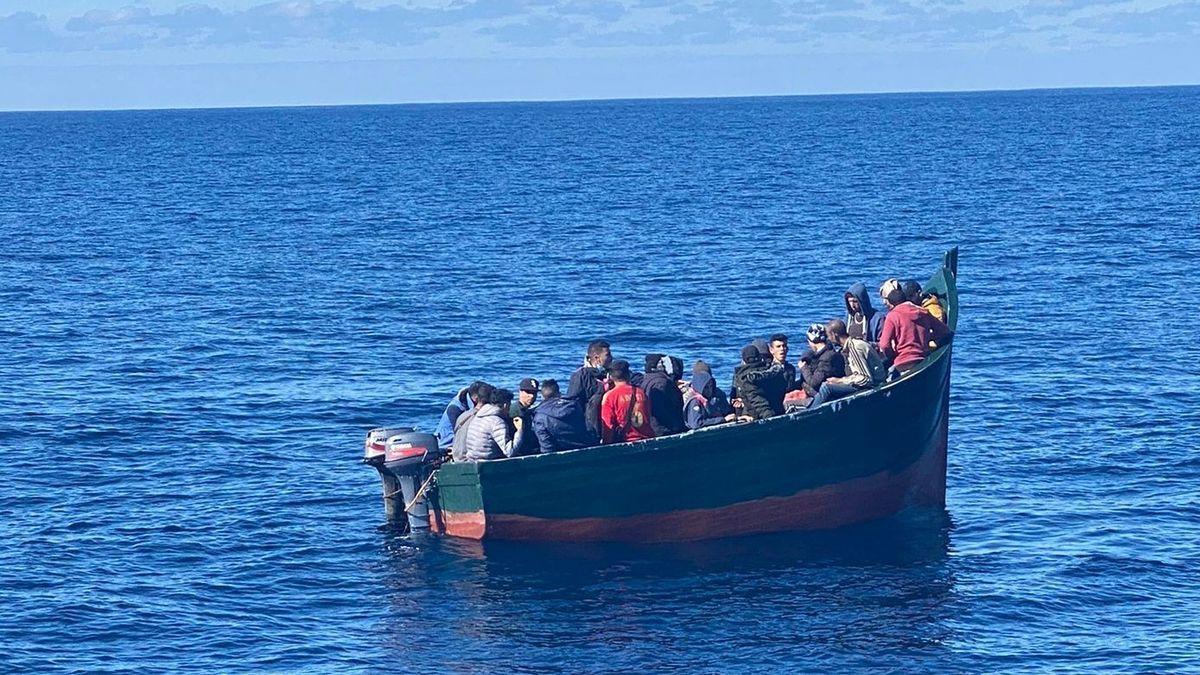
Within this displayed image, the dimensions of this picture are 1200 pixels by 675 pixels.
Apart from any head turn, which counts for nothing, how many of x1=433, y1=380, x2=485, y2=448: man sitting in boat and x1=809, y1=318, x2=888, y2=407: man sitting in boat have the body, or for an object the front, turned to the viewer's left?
1

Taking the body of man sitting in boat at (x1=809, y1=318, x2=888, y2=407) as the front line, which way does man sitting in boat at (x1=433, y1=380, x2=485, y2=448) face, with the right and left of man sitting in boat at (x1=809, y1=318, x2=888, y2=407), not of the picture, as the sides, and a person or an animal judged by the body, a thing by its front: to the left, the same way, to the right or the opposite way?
the opposite way

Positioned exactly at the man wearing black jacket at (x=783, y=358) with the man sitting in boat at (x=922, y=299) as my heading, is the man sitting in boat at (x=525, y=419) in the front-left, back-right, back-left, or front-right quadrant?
back-left

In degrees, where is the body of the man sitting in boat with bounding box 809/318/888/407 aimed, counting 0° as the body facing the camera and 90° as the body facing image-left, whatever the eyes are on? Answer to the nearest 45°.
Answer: approximately 90°

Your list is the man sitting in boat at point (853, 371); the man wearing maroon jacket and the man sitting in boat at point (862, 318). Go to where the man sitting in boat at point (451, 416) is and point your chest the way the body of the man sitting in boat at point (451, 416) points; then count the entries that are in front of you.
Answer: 3

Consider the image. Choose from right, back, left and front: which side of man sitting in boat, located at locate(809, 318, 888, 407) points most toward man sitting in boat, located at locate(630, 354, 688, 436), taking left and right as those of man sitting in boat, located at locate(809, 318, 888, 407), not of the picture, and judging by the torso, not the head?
front

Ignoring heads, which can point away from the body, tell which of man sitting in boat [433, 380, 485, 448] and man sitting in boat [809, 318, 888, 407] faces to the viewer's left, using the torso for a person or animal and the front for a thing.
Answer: man sitting in boat [809, 318, 888, 407]

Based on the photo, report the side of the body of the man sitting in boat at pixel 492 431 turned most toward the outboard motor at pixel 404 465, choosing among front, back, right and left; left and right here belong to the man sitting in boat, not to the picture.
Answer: back

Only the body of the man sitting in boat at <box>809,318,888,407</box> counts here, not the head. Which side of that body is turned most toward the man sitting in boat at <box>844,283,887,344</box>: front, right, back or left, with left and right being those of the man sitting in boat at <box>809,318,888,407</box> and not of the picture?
right

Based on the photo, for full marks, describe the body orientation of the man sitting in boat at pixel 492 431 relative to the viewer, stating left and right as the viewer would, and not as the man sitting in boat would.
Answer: facing away from the viewer and to the right of the viewer

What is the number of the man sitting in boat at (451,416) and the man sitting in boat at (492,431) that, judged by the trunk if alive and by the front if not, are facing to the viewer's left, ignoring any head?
0

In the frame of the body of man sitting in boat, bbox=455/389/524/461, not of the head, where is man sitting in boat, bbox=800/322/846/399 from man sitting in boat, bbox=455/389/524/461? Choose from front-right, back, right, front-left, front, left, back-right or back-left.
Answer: front-right

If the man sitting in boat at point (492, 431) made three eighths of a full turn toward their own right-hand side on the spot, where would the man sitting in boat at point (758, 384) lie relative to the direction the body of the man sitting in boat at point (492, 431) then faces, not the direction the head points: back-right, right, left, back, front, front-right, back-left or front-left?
left

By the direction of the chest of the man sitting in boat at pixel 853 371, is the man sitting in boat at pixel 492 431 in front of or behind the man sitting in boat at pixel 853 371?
in front

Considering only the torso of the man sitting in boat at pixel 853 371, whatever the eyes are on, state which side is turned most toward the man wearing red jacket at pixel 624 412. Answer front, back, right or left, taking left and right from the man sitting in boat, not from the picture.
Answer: front

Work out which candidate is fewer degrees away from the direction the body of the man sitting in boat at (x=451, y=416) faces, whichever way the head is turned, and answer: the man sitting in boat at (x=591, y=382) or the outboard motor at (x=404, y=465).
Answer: the man sitting in boat

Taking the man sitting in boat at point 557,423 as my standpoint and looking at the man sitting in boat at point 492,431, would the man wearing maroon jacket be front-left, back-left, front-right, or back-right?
back-right
